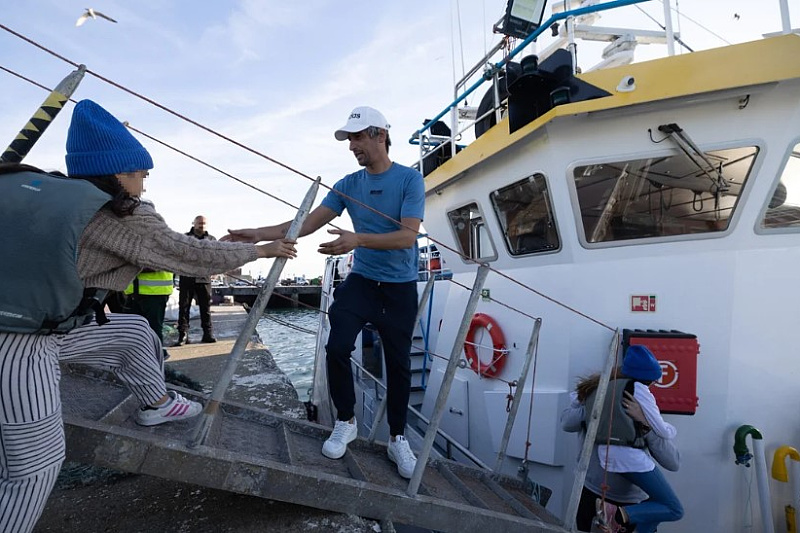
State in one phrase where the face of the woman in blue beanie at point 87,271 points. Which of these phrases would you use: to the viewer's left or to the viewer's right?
to the viewer's right

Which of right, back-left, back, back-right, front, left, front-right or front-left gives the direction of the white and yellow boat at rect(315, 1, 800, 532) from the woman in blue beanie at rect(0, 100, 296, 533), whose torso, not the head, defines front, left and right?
front

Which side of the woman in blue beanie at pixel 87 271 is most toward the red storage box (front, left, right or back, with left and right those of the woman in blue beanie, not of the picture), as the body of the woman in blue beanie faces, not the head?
front

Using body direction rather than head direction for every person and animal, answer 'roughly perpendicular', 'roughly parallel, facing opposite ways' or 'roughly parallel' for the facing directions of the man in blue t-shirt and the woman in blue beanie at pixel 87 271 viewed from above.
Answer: roughly parallel, facing opposite ways

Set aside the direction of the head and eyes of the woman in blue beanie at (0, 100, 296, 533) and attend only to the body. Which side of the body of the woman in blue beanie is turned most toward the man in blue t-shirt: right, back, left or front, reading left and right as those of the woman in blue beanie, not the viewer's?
front

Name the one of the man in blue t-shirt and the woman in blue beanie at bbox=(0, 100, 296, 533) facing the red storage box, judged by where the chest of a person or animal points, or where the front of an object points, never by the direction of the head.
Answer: the woman in blue beanie

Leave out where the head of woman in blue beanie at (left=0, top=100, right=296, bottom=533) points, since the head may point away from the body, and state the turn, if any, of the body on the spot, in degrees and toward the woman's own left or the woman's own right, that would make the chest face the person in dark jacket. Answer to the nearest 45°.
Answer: approximately 90° to the woman's own left

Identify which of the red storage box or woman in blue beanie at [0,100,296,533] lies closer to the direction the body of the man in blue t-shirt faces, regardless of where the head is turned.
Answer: the woman in blue beanie

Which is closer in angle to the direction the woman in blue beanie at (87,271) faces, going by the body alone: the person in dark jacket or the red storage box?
the red storage box

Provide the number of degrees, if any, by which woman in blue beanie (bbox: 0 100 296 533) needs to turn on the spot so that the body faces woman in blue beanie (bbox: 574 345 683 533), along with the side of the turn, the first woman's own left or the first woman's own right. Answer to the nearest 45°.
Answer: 0° — they already face them

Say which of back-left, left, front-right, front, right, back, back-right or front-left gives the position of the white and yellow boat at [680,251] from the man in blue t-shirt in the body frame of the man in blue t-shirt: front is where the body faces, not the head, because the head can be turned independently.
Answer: back-left

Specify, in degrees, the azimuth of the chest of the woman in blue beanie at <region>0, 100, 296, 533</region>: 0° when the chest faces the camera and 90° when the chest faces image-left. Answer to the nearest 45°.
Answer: approximately 270°

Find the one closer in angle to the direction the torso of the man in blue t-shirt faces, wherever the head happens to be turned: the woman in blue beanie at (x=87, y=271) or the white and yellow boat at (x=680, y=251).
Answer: the woman in blue beanie

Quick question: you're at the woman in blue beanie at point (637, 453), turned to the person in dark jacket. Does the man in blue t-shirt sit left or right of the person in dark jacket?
left

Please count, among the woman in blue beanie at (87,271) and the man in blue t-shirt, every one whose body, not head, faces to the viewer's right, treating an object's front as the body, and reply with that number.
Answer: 1

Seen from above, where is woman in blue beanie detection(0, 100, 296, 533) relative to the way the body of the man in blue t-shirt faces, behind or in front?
in front
